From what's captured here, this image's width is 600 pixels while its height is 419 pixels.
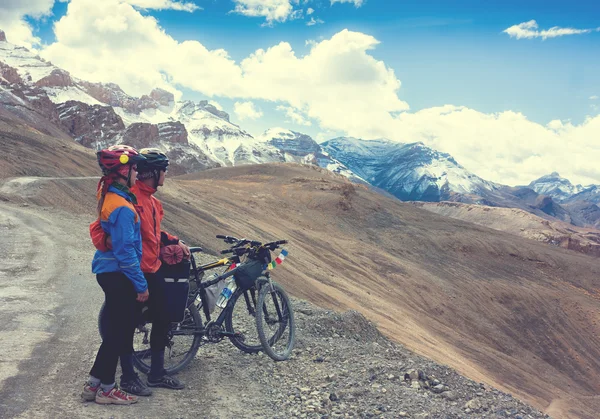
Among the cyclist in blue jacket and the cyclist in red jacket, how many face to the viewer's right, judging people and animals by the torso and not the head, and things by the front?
2

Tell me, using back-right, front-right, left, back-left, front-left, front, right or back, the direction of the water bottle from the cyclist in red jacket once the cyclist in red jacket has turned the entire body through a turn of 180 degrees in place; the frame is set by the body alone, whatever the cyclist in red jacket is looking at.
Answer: back-right

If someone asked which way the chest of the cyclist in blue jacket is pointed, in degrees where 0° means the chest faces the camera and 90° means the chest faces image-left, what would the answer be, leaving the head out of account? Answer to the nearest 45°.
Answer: approximately 270°

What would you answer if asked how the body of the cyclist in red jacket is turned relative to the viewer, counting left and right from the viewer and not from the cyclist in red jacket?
facing to the right of the viewer

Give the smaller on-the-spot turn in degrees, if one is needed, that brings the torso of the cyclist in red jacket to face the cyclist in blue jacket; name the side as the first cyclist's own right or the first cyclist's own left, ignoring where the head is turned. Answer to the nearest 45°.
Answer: approximately 135° to the first cyclist's own right

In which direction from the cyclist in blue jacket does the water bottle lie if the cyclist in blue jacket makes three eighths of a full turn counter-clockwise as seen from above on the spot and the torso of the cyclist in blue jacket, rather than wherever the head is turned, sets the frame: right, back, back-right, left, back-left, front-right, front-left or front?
right
